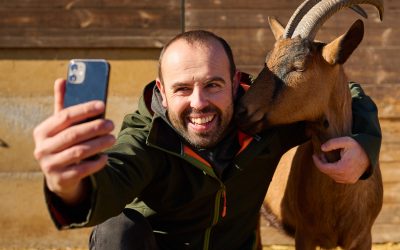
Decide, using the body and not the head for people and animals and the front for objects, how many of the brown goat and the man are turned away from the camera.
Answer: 0

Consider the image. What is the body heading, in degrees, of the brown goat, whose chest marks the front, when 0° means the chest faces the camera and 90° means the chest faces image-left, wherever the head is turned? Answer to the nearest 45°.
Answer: approximately 45°

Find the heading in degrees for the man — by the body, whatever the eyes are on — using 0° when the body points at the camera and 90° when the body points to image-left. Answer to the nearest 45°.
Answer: approximately 0°

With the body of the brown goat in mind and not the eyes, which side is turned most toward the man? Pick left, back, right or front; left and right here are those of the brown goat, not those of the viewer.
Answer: right
